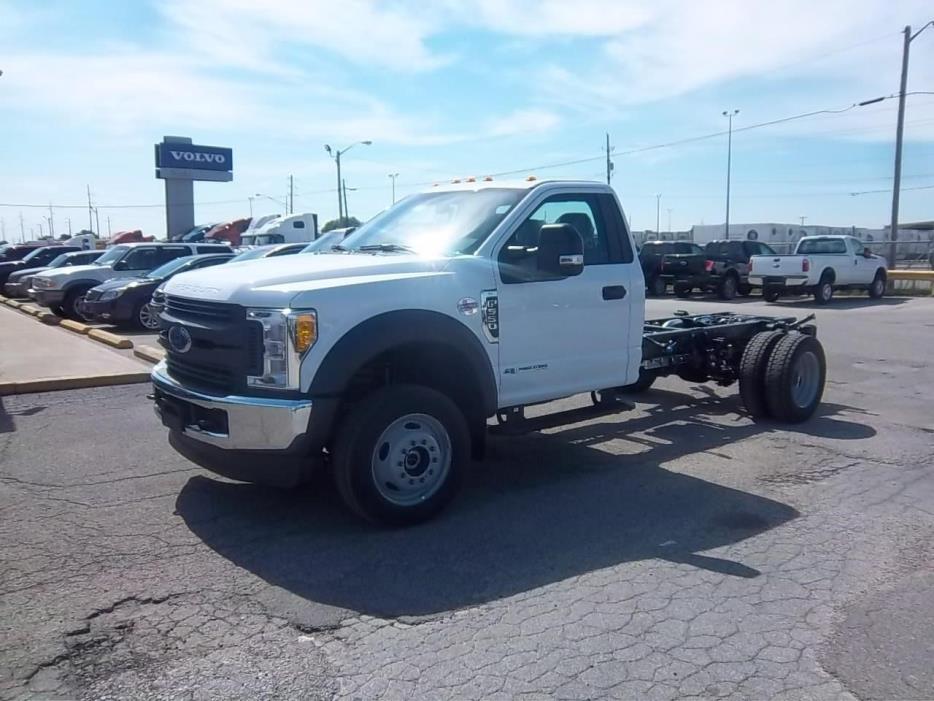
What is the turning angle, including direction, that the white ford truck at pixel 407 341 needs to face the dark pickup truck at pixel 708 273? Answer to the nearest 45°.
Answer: approximately 135° to its right

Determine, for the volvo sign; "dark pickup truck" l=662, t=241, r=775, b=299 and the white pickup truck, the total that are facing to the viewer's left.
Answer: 0

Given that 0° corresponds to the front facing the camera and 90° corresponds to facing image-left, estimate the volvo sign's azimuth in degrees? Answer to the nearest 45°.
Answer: approximately 315°

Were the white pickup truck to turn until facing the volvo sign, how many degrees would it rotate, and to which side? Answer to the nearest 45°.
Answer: approximately 135° to its left

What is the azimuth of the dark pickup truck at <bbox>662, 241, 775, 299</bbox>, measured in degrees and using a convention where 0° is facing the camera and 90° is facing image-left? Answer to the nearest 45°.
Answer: approximately 225°

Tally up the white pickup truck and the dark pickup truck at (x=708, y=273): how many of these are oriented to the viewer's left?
0

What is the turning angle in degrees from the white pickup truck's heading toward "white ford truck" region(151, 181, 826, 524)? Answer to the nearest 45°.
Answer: approximately 135° to its right

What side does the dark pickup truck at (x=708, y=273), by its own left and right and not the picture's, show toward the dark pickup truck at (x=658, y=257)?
left

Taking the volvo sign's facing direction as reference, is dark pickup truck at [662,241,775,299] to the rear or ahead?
ahead

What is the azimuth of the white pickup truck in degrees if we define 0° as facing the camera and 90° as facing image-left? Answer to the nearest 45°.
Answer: approximately 225°

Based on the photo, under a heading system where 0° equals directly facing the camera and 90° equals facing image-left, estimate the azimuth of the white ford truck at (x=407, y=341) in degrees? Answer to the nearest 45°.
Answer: approximately 45°
